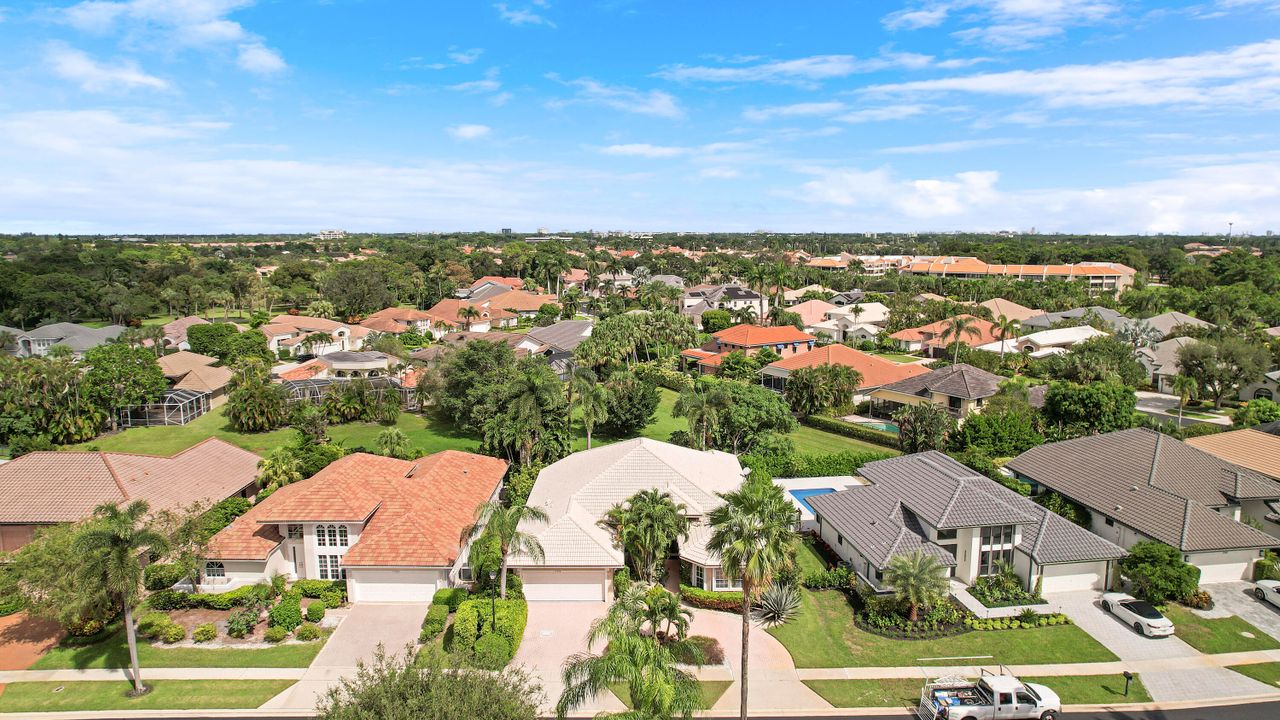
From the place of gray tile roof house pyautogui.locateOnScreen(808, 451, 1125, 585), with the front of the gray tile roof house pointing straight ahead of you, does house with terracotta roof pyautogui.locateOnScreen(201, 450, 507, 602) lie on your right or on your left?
on your right

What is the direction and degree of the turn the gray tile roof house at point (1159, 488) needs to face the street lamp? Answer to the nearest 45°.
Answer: approximately 90° to its right

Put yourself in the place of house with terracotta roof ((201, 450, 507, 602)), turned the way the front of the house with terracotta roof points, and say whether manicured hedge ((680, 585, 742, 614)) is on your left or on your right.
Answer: on your left

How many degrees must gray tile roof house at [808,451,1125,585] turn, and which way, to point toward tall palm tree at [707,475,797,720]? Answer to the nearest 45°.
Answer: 0° — it already faces it

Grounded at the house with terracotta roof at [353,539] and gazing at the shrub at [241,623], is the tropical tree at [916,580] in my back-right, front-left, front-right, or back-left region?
back-left

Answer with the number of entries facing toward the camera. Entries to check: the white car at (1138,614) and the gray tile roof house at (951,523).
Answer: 1

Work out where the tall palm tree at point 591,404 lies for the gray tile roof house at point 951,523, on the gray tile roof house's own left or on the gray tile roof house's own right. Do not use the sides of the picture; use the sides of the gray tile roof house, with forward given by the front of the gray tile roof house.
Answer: on the gray tile roof house's own right

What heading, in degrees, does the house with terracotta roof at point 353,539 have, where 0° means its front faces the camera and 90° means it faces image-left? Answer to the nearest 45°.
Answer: approximately 0°

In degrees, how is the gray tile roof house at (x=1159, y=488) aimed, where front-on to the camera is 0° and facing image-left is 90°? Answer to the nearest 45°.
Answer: approximately 315°

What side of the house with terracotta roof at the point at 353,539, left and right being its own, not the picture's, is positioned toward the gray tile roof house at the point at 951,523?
left

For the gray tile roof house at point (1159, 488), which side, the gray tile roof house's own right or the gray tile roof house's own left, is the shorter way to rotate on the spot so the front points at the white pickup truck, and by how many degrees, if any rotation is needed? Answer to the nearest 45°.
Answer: approximately 45° to the gray tile roof house's own right

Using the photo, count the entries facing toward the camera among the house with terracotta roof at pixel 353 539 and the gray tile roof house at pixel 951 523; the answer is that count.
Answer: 2
